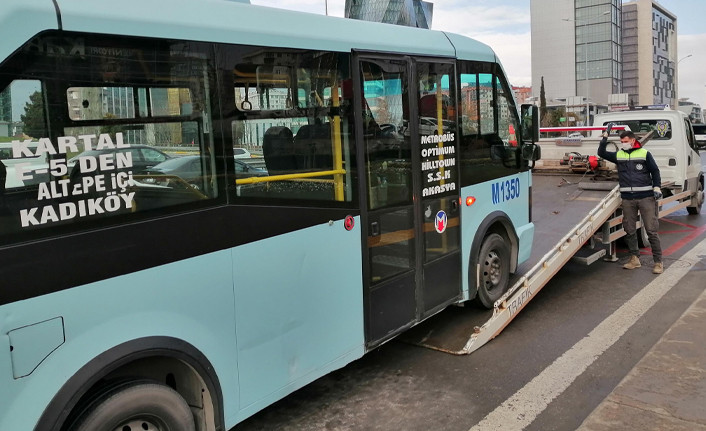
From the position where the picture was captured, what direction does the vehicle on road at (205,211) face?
facing away from the viewer and to the right of the viewer

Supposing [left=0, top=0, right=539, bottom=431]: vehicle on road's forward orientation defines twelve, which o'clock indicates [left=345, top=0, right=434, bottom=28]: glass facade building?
The glass facade building is roughly at 11 o'clock from the vehicle on road.

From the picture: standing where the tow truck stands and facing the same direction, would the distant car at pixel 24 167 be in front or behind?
behind

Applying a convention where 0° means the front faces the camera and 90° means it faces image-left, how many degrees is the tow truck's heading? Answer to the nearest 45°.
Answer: approximately 225°

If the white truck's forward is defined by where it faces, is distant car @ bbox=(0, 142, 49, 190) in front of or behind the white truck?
behind
